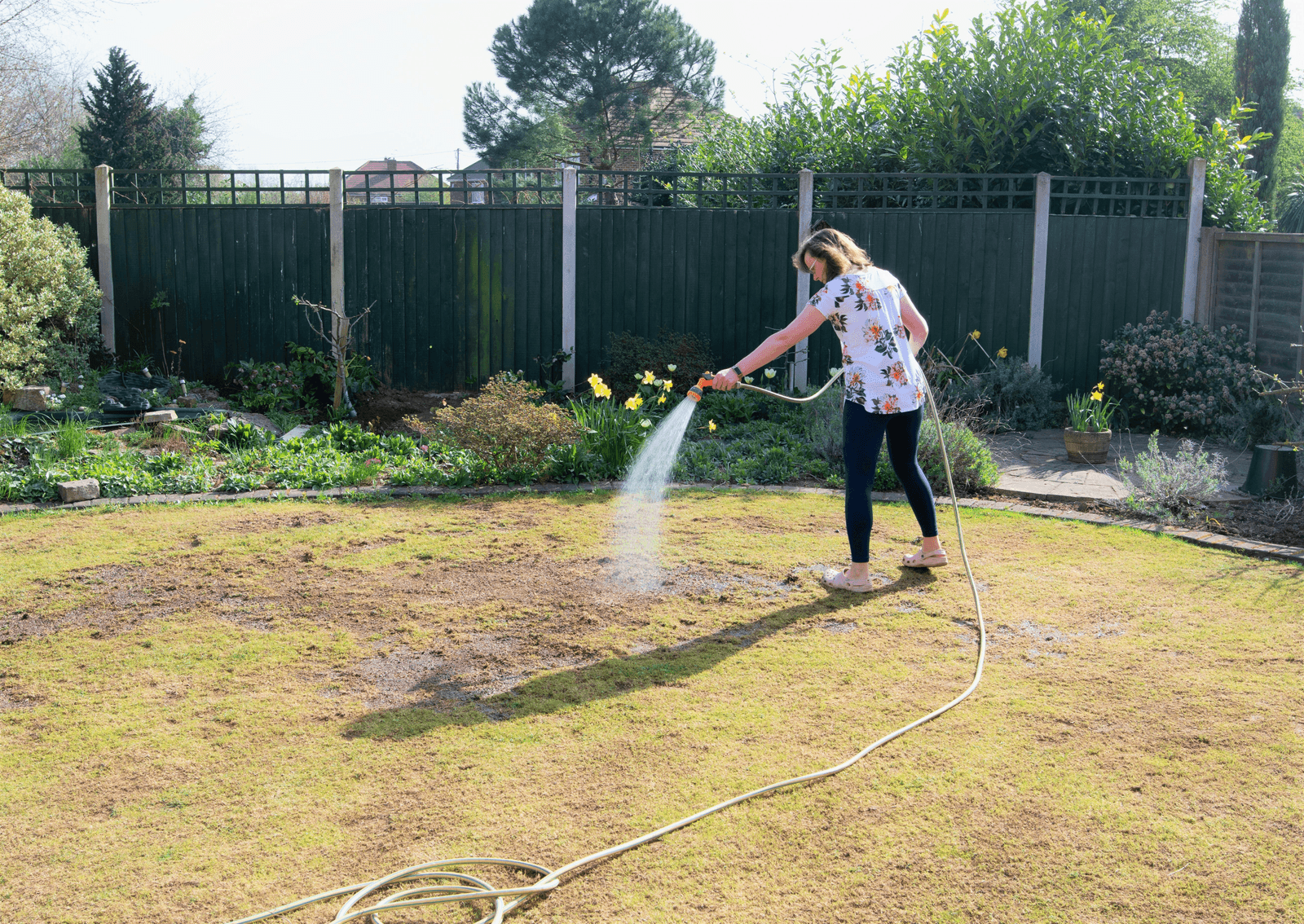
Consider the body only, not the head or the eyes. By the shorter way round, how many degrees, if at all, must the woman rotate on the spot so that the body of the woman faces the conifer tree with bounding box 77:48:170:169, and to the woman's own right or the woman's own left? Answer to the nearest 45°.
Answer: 0° — they already face it

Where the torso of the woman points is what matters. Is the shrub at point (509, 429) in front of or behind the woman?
in front

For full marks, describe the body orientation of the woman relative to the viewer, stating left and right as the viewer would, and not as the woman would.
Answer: facing away from the viewer and to the left of the viewer

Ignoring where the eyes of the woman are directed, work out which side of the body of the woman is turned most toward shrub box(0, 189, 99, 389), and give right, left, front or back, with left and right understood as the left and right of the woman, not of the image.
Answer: front

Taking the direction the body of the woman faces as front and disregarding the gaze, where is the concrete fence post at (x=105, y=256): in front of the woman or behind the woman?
in front

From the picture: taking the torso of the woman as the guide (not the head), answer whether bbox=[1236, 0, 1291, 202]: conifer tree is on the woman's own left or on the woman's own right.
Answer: on the woman's own right

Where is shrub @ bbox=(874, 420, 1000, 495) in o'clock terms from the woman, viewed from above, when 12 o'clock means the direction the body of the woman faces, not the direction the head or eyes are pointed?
The shrub is roughly at 2 o'clock from the woman.

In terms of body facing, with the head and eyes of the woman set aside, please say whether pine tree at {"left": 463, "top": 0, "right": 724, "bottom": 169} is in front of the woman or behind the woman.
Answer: in front

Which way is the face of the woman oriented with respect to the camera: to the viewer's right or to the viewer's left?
to the viewer's left
